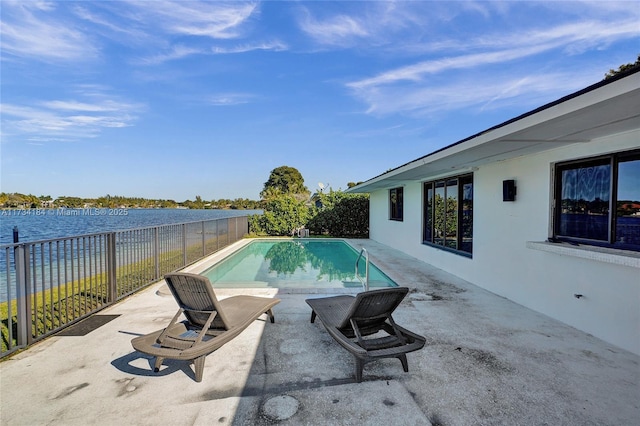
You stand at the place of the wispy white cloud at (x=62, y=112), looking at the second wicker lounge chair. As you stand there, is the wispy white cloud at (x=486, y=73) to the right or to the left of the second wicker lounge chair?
left

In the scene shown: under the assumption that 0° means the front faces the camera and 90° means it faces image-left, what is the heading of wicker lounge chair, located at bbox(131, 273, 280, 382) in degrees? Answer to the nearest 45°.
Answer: approximately 225°

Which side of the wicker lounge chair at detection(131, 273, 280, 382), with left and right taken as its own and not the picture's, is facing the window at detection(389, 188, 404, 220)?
front
